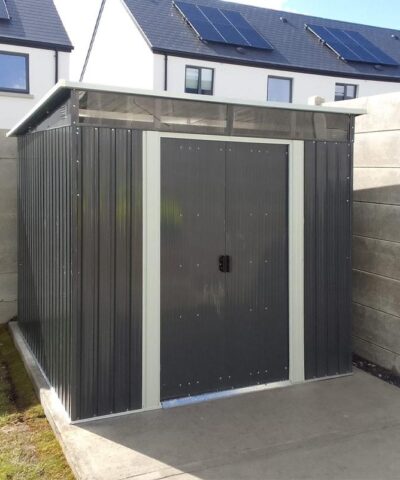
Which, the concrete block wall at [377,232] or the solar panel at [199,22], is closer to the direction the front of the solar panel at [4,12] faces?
the concrete block wall

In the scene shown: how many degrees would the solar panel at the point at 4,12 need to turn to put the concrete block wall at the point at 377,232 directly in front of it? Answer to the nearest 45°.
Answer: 0° — it already faces it

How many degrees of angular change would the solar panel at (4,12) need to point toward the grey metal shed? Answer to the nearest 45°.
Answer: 0° — it already faces it

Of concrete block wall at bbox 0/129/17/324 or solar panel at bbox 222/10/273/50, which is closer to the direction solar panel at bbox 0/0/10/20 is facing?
the concrete block wall

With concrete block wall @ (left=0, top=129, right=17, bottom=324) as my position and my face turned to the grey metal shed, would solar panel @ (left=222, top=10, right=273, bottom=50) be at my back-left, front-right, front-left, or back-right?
back-left

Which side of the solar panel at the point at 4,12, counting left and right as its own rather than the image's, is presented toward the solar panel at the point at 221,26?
left

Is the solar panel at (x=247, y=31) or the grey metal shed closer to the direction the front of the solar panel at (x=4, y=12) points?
the grey metal shed

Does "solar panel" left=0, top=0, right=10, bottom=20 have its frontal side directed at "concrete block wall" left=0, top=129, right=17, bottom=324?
yes
